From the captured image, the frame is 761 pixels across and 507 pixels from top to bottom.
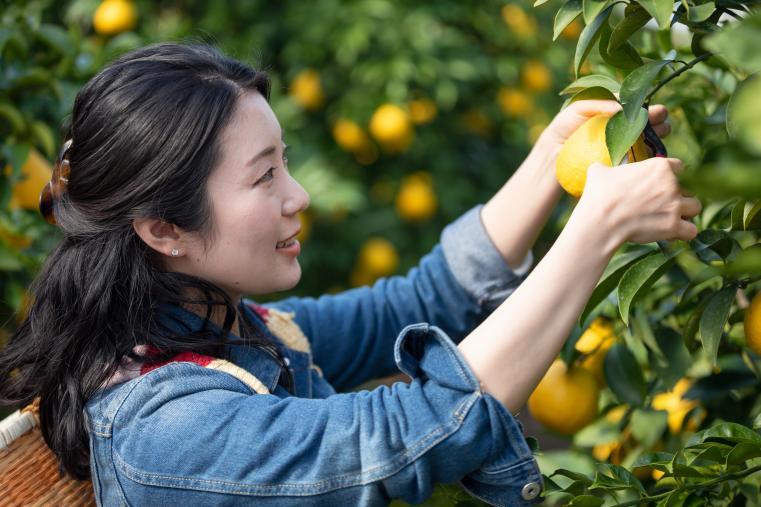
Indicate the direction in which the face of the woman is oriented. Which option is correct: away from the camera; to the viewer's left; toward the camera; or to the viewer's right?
to the viewer's right

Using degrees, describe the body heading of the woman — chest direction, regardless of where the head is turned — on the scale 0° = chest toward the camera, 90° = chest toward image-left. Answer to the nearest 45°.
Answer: approximately 270°
